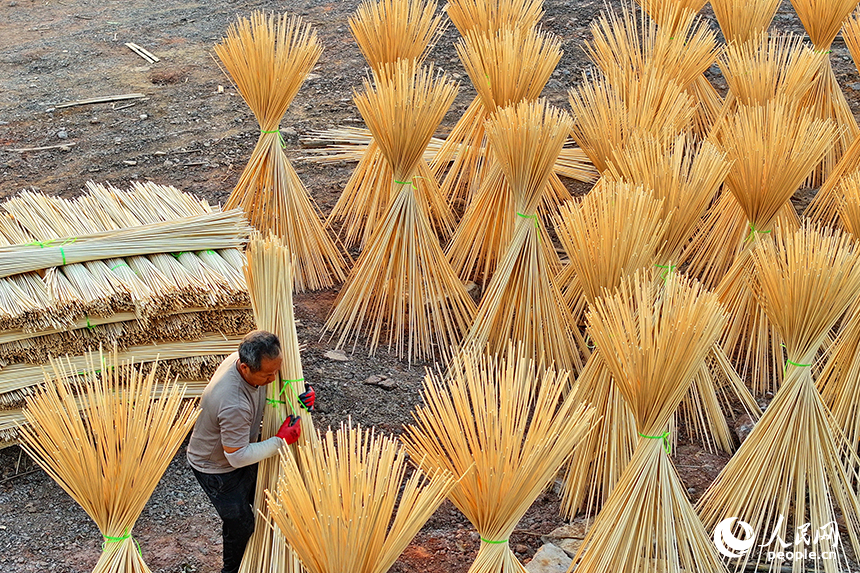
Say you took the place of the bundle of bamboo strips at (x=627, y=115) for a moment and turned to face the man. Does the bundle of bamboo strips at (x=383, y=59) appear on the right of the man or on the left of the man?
right

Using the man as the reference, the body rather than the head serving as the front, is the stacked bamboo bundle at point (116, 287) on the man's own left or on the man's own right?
on the man's own left

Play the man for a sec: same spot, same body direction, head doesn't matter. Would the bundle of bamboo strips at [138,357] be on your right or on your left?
on your left

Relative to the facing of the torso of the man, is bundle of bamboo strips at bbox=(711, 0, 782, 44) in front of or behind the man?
in front

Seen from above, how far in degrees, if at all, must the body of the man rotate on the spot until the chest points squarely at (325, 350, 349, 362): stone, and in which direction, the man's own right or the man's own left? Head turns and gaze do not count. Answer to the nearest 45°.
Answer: approximately 90° to the man's own left

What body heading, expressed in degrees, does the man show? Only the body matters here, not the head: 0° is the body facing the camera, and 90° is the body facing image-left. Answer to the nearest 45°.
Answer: approximately 270°
